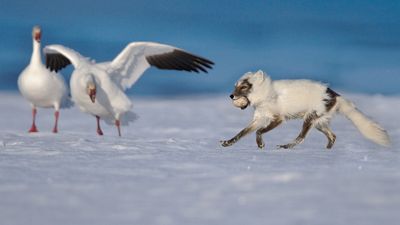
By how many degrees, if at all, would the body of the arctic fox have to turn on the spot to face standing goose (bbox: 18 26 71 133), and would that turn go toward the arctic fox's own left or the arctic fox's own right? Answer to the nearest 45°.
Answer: approximately 45° to the arctic fox's own right

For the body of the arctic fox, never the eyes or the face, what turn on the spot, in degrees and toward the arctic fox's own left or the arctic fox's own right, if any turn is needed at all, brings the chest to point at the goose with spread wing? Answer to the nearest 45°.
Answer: approximately 45° to the arctic fox's own right

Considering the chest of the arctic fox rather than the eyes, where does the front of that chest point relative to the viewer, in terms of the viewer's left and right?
facing to the left of the viewer
